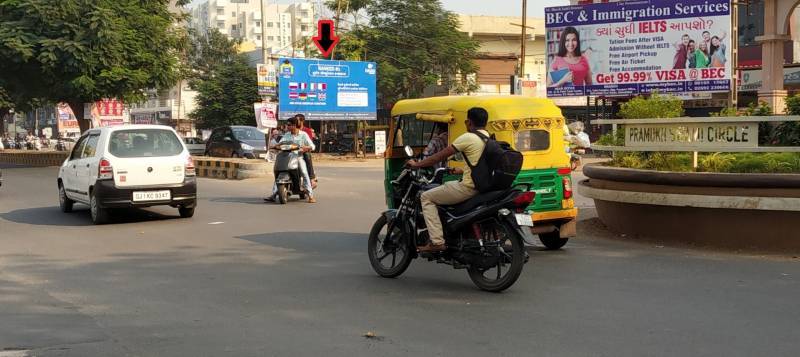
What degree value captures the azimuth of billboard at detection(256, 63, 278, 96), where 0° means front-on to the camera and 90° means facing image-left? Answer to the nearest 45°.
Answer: approximately 0°

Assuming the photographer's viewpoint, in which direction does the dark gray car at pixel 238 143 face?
facing the viewer and to the right of the viewer

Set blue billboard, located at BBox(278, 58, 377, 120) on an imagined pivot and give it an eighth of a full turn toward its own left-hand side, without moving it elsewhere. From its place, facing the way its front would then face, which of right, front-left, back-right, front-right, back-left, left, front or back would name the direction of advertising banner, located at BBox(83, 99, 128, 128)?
back-right

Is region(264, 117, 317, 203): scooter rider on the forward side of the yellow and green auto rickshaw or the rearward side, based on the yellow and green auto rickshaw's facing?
on the forward side

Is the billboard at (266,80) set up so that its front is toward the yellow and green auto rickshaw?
yes

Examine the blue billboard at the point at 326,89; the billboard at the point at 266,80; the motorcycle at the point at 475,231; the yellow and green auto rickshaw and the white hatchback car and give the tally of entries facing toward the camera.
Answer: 2

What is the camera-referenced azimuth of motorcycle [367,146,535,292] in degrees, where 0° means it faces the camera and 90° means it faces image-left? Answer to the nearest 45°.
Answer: approximately 135°

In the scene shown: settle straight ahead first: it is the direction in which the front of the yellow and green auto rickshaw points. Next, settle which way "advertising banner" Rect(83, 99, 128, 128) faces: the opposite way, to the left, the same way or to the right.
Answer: the opposite way

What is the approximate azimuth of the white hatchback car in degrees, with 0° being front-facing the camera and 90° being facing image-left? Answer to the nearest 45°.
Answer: approximately 135°

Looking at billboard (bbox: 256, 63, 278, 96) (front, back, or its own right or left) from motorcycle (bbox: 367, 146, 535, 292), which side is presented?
front

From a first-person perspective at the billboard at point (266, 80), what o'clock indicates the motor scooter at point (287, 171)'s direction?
The motor scooter is roughly at 12 o'clock from the billboard.

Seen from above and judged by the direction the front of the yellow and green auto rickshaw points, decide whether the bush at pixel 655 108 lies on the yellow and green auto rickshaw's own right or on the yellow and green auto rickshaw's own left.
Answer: on the yellow and green auto rickshaw's own right

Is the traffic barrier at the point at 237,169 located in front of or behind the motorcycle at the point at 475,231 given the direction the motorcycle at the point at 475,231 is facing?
in front
